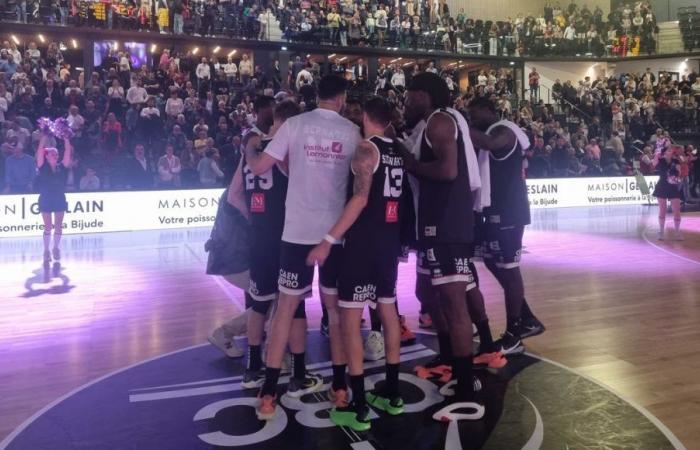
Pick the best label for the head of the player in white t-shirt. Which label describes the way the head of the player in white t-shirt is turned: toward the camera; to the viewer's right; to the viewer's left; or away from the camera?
away from the camera

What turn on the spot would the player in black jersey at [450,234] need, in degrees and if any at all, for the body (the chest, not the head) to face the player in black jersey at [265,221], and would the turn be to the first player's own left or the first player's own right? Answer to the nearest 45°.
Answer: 0° — they already face them

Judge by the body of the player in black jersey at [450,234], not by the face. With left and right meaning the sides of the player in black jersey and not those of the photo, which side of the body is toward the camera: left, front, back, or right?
left

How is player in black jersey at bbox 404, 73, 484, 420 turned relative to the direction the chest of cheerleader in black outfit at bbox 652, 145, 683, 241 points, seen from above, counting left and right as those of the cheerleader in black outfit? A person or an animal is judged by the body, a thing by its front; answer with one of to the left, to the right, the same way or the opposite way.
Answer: to the right

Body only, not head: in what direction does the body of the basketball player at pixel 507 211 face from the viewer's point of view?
to the viewer's left

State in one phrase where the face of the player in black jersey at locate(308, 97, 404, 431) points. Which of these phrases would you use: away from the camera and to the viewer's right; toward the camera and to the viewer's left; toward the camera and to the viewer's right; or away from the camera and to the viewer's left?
away from the camera and to the viewer's left

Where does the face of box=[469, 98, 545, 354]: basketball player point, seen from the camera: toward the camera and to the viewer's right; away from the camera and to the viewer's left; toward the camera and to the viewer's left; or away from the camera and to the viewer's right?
away from the camera and to the viewer's left

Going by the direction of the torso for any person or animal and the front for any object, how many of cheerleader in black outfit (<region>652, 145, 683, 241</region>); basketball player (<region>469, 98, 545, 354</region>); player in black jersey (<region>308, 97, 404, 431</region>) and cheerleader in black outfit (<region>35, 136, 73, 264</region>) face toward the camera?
2

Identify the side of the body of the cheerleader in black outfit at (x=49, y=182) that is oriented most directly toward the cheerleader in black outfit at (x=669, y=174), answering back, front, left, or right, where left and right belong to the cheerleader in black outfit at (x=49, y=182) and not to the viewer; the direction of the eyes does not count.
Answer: left

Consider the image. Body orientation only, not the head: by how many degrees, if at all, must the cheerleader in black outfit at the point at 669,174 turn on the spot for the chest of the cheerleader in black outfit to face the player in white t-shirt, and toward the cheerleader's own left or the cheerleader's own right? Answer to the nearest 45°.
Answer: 0° — they already face them

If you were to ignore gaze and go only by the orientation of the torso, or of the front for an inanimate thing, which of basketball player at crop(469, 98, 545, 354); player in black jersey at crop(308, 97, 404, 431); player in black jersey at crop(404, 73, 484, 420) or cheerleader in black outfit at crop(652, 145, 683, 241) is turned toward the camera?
the cheerleader in black outfit

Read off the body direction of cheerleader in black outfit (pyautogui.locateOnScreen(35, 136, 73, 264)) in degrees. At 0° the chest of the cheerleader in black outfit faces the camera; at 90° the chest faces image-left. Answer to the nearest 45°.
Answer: approximately 0°
